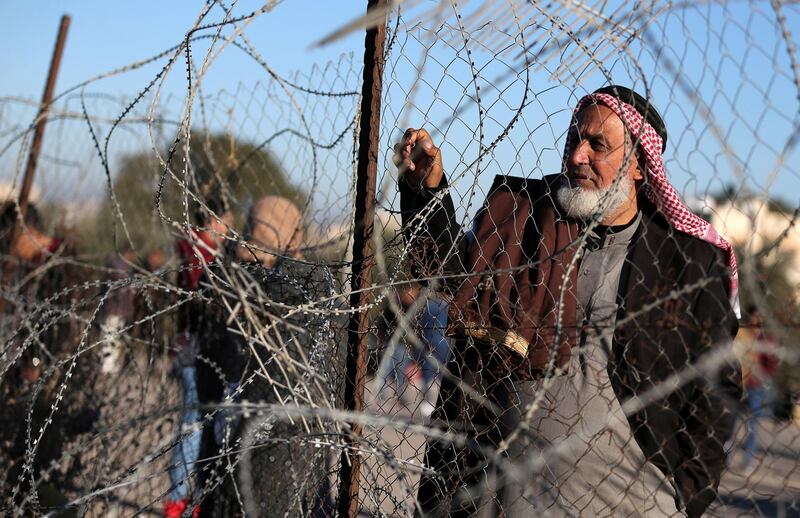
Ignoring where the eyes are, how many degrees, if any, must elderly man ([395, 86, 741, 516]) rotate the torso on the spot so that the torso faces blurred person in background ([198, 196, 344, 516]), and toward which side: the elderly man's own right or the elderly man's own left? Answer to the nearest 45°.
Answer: approximately 90° to the elderly man's own right

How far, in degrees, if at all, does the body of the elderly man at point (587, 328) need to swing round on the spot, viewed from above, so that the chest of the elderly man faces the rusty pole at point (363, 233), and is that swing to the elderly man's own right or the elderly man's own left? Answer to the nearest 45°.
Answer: approximately 45° to the elderly man's own right

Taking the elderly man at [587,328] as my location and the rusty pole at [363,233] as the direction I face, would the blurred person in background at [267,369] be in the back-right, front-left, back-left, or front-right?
front-right

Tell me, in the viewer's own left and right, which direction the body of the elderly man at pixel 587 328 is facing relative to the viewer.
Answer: facing the viewer and to the left of the viewer

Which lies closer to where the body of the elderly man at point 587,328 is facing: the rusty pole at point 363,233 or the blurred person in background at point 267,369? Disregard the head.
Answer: the rusty pole

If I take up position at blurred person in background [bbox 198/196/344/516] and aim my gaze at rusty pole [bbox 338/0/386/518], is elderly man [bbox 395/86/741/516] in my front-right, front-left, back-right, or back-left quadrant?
front-left
